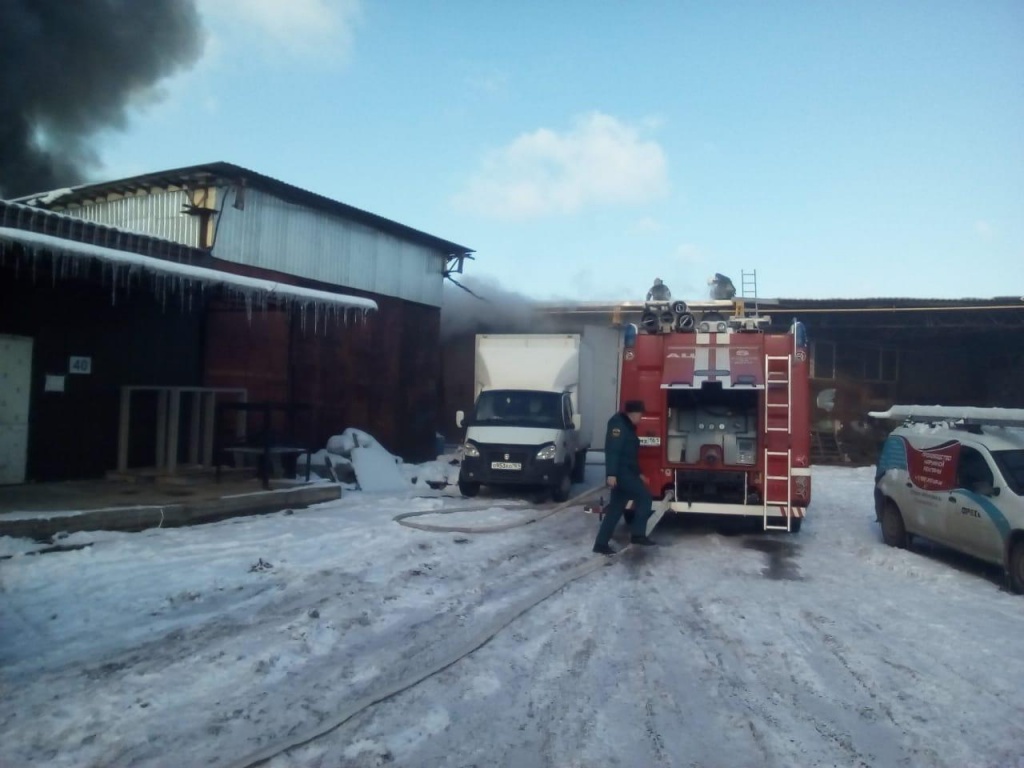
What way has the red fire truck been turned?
away from the camera

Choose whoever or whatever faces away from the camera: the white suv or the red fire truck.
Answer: the red fire truck

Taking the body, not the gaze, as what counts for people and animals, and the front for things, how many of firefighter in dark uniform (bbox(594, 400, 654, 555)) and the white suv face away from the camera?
0

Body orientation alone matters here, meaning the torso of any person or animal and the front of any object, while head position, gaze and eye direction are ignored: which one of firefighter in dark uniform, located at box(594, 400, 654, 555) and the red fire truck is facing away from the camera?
the red fire truck

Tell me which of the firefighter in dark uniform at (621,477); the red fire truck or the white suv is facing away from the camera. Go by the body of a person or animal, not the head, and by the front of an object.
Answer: the red fire truck

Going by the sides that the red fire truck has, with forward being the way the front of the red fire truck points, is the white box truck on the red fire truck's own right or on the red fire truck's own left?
on the red fire truck's own left
